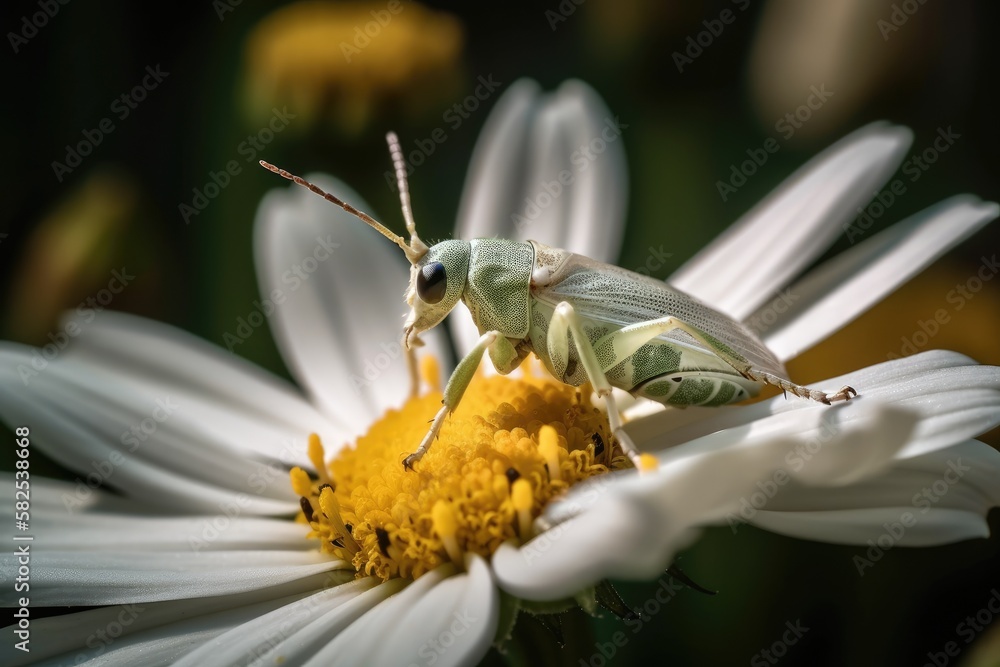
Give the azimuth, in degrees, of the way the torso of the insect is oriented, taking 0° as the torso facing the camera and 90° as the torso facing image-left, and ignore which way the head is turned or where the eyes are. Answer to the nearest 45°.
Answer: approximately 90°
